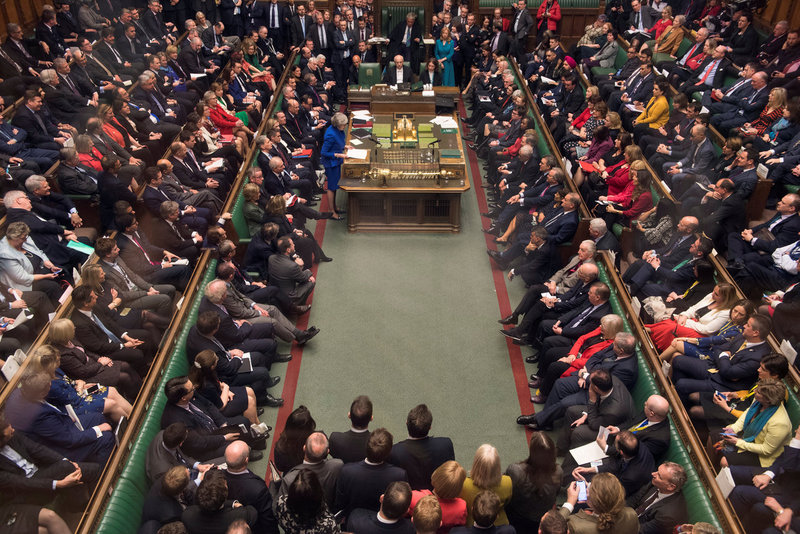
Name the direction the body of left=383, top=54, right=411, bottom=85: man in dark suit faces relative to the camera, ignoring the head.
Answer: toward the camera

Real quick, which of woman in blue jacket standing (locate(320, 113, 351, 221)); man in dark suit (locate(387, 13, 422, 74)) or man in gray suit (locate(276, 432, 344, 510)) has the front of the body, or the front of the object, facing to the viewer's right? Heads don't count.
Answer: the woman in blue jacket standing

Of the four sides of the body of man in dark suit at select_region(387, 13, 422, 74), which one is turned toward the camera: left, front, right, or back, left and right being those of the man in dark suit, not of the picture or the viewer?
front

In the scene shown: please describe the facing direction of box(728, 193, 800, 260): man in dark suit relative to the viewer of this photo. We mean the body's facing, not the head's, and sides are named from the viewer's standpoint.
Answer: facing to the left of the viewer

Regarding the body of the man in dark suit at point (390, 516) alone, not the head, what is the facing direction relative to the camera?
away from the camera

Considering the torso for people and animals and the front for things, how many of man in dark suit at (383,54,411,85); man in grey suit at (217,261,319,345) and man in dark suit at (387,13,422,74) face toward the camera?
2

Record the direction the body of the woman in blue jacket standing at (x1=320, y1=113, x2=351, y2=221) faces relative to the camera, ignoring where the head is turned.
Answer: to the viewer's right

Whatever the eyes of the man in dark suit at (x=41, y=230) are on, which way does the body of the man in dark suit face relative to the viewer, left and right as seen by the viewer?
facing to the right of the viewer

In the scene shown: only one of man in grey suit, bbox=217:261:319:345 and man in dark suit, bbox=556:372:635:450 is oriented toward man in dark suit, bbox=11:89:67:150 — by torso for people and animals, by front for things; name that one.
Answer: man in dark suit, bbox=556:372:635:450

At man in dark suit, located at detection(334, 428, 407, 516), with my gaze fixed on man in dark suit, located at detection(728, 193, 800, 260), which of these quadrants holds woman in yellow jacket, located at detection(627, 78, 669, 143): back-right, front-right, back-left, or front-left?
front-left

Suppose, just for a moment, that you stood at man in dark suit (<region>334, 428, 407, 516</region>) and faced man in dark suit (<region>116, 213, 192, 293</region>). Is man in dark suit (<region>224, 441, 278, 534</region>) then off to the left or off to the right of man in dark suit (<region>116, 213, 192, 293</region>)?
left

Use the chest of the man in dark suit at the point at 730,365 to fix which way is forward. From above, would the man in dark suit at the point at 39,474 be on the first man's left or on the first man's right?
on the first man's left

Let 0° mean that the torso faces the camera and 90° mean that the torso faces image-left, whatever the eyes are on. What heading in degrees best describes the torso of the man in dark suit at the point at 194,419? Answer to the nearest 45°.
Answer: approximately 270°

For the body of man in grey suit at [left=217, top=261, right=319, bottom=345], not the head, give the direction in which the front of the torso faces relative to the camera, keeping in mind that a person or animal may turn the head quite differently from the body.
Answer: to the viewer's right

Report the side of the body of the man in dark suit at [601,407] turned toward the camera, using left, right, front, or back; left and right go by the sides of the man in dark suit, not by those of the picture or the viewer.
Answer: left

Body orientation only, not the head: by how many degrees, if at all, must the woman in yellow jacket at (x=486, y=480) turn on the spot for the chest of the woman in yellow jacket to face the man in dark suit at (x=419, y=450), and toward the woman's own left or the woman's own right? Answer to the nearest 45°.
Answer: approximately 90° to the woman's own left

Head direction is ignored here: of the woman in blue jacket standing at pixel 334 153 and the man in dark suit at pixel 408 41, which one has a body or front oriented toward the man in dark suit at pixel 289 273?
the man in dark suit at pixel 408 41

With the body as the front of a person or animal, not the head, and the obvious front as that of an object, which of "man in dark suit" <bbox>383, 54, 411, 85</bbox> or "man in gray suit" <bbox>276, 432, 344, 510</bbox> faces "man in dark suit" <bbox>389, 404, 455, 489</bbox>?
"man in dark suit" <bbox>383, 54, 411, 85</bbox>

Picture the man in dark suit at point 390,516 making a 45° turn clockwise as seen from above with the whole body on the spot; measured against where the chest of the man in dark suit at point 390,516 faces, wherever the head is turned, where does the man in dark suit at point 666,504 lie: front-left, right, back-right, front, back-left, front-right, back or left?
front-right

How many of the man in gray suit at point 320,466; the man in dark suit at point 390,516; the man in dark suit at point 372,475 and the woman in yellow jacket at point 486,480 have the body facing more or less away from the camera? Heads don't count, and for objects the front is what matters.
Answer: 4
